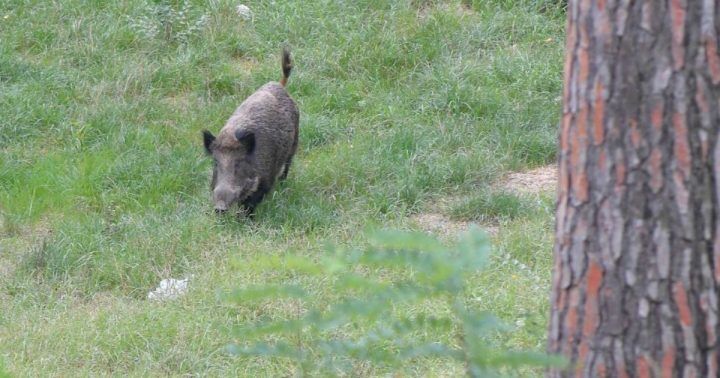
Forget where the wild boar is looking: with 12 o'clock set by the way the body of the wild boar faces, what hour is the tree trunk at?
The tree trunk is roughly at 10 o'clock from the wild boar.

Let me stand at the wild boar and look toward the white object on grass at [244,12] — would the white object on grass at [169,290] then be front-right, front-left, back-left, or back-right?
back-left

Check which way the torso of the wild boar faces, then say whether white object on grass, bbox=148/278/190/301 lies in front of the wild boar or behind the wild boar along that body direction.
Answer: in front

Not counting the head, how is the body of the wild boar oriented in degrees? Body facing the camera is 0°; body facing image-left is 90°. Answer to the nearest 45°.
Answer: approximately 45°

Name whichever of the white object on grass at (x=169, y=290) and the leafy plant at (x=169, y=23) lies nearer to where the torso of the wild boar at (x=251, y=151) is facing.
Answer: the white object on grass
